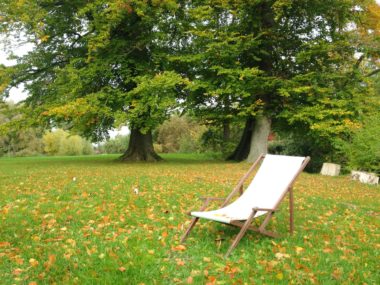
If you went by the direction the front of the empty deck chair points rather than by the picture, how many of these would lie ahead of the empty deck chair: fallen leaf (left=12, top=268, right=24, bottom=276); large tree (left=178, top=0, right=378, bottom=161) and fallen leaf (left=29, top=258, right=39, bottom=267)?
2

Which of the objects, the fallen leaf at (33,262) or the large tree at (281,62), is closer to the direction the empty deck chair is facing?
the fallen leaf

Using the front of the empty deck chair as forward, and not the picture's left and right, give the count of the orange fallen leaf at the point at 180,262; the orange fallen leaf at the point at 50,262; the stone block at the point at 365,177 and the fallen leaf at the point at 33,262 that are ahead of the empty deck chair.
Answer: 3

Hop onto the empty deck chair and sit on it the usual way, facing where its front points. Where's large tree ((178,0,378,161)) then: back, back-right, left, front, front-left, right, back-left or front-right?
back-right

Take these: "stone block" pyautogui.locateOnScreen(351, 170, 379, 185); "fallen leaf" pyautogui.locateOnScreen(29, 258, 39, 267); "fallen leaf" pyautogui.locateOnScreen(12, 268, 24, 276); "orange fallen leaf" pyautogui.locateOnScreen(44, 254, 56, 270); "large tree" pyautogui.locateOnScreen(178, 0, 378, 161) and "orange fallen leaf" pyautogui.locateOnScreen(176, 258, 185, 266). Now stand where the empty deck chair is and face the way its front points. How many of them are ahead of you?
4

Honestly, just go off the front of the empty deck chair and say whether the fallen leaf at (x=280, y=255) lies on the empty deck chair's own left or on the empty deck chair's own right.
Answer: on the empty deck chair's own left

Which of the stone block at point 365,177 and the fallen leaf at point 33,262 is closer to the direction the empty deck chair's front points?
the fallen leaf

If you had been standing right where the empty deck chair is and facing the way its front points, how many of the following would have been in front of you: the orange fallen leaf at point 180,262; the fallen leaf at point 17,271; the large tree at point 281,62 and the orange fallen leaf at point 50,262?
3

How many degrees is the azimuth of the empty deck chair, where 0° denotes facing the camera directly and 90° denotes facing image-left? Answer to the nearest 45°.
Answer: approximately 45°

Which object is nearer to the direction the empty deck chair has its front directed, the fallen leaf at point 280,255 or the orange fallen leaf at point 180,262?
the orange fallen leaf

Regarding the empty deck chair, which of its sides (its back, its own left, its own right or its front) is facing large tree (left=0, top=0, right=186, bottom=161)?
right
